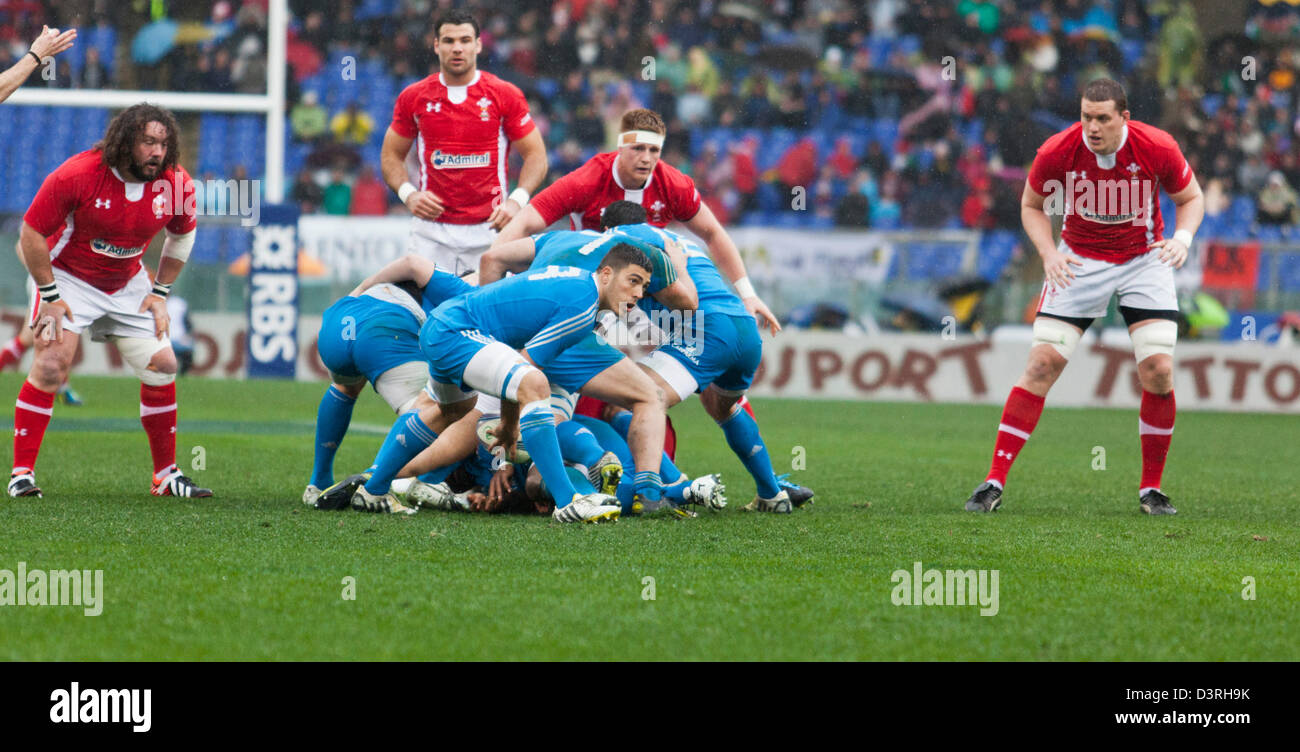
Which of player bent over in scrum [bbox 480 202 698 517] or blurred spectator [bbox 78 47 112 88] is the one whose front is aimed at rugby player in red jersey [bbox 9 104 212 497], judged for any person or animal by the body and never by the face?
the blurred spectator

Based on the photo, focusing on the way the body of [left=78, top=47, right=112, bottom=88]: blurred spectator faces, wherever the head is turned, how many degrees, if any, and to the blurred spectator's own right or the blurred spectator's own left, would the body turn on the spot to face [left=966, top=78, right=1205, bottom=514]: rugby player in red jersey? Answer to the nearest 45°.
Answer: approximately 45° to the blurred spectator's own left

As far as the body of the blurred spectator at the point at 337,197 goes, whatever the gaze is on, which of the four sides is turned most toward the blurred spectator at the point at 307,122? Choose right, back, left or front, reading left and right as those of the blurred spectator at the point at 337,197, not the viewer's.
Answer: back

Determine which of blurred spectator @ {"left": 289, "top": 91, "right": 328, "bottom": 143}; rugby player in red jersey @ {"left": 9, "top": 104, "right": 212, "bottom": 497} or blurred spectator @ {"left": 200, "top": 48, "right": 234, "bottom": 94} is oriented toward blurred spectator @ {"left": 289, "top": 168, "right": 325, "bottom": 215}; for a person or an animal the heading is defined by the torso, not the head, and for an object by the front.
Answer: blurred spectator @ {"left": 289, "top": 91, "right": 328, "bottom": 143}

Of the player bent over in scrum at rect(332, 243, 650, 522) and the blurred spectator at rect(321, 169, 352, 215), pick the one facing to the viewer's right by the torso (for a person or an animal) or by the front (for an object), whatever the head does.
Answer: the player bent over in scrum

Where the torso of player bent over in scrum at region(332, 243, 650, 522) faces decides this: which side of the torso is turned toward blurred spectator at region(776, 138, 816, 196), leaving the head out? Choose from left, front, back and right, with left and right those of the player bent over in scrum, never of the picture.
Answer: left

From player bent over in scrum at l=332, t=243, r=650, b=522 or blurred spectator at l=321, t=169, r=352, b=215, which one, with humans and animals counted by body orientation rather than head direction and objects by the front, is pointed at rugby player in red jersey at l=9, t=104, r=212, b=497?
the blurred spectator

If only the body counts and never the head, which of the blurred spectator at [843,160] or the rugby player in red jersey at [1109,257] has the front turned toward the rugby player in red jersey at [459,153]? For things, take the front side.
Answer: the blurred spectator

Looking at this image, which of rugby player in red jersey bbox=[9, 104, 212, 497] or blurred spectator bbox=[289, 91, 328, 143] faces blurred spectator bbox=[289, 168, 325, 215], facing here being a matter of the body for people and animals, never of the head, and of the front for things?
blurred spectator bbox=[289, 91, 328, 143]

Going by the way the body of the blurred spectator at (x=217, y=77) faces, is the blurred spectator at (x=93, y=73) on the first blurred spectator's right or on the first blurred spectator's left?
on the first blurred spectator's right
